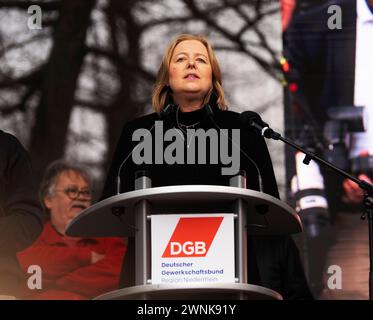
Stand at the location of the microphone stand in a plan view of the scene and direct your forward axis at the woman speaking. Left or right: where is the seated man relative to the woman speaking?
right

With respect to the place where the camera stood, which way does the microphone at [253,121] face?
facing to the left of the viewer

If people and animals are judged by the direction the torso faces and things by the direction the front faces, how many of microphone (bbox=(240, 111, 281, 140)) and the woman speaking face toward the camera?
1

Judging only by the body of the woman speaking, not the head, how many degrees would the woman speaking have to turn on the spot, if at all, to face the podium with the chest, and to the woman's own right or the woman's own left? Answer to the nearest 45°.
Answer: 0° — they already face it

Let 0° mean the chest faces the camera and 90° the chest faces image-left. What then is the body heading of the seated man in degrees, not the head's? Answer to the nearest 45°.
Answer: approximately 315°

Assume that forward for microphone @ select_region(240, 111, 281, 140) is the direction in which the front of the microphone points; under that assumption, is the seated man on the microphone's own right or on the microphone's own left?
on the microphone's own right

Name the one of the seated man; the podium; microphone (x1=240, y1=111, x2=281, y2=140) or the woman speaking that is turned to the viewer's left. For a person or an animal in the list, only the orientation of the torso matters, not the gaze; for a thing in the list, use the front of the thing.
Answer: the microphone

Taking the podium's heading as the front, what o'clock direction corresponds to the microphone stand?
The microphone stand is roughly at 8 o'clock from the podium.
